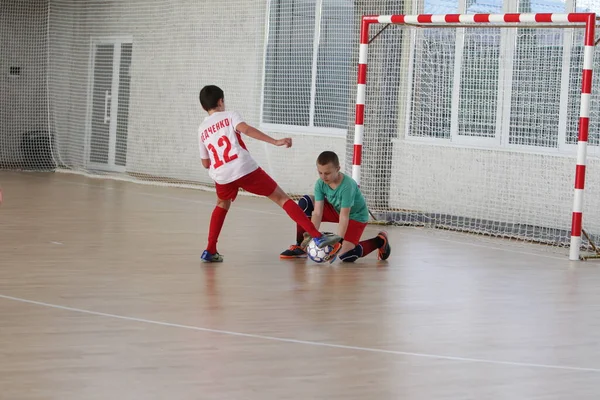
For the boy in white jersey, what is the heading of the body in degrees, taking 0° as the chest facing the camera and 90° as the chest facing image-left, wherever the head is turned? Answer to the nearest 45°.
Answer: approximately 225°

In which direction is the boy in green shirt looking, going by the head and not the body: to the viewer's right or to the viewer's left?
to the viewer's left

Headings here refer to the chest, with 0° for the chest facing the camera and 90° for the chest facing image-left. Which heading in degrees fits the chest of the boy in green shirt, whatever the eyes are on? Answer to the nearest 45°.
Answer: approximately 45°

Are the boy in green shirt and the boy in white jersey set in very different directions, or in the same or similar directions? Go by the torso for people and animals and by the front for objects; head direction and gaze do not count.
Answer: very different directions

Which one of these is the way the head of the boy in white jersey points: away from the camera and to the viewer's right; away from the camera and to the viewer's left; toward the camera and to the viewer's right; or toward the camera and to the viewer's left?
away from the camera and to the viewer's right

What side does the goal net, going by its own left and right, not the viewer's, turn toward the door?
right

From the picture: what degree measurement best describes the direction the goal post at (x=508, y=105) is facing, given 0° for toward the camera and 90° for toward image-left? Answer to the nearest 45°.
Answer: approximately 45°

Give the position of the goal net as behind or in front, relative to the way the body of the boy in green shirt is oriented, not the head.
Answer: behind

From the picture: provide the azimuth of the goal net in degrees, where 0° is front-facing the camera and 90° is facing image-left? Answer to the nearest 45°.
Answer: approximately 45°
